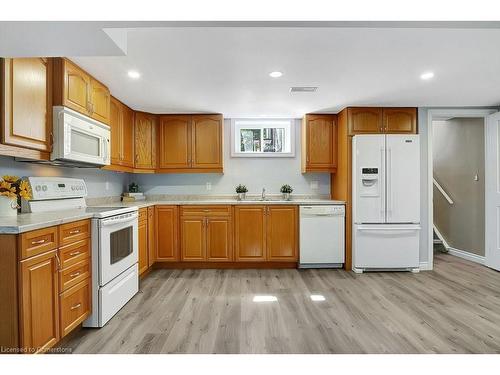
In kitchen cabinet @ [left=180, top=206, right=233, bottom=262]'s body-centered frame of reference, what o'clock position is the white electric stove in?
The white electric stove is roughly at 1 o'clock from the kitchen cabinet.

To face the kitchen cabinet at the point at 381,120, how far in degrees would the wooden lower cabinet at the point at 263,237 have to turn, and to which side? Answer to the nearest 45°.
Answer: approximately 90° to its left

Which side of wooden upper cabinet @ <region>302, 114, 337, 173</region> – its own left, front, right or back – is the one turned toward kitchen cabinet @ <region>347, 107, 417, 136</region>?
left

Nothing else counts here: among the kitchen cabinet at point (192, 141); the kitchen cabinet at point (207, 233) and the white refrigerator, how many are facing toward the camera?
3

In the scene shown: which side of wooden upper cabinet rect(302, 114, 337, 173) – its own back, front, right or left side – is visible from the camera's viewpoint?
front

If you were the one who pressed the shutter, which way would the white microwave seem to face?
facing the viewer and to the right of the viewer

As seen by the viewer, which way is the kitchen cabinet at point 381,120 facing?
toward the camera

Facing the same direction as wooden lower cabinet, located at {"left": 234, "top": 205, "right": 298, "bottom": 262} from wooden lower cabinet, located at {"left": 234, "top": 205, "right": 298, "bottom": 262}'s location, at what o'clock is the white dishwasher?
The white dishwasher is roughly at 9 o'clock from the wooden lower cabinet.

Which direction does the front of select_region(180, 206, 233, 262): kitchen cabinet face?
toward the camera

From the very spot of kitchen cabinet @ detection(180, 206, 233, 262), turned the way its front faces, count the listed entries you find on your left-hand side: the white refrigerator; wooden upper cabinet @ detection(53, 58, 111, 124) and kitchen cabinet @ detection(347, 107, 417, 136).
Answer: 2

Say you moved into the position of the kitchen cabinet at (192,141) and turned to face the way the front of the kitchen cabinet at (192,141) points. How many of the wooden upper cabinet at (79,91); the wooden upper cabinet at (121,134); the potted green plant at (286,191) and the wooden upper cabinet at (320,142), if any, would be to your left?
2

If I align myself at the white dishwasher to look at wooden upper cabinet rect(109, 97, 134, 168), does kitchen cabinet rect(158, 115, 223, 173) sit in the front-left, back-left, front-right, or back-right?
front-right
